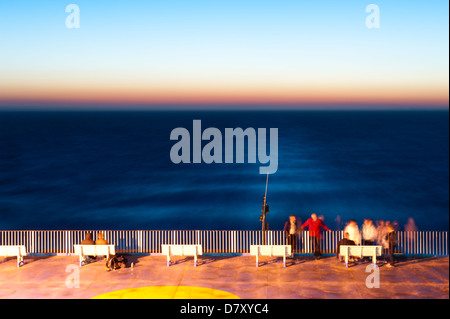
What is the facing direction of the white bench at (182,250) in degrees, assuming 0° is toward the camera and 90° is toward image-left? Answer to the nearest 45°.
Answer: approximately 180°

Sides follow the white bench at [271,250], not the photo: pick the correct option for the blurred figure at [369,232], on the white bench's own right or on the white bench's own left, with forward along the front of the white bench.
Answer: on the white bench's own right

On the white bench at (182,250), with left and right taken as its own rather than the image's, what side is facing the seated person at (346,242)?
right

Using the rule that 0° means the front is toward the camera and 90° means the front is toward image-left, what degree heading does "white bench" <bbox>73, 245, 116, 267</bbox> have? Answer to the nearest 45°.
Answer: approximately 180°

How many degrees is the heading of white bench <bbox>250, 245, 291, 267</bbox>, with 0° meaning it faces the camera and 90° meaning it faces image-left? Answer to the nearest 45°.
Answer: approximately 180°

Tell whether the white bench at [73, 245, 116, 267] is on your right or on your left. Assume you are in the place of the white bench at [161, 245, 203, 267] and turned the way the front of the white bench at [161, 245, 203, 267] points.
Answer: on your left

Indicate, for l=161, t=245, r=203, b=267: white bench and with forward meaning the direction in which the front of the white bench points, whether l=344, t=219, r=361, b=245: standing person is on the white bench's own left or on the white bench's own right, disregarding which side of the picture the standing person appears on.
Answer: on the white bench's own right
